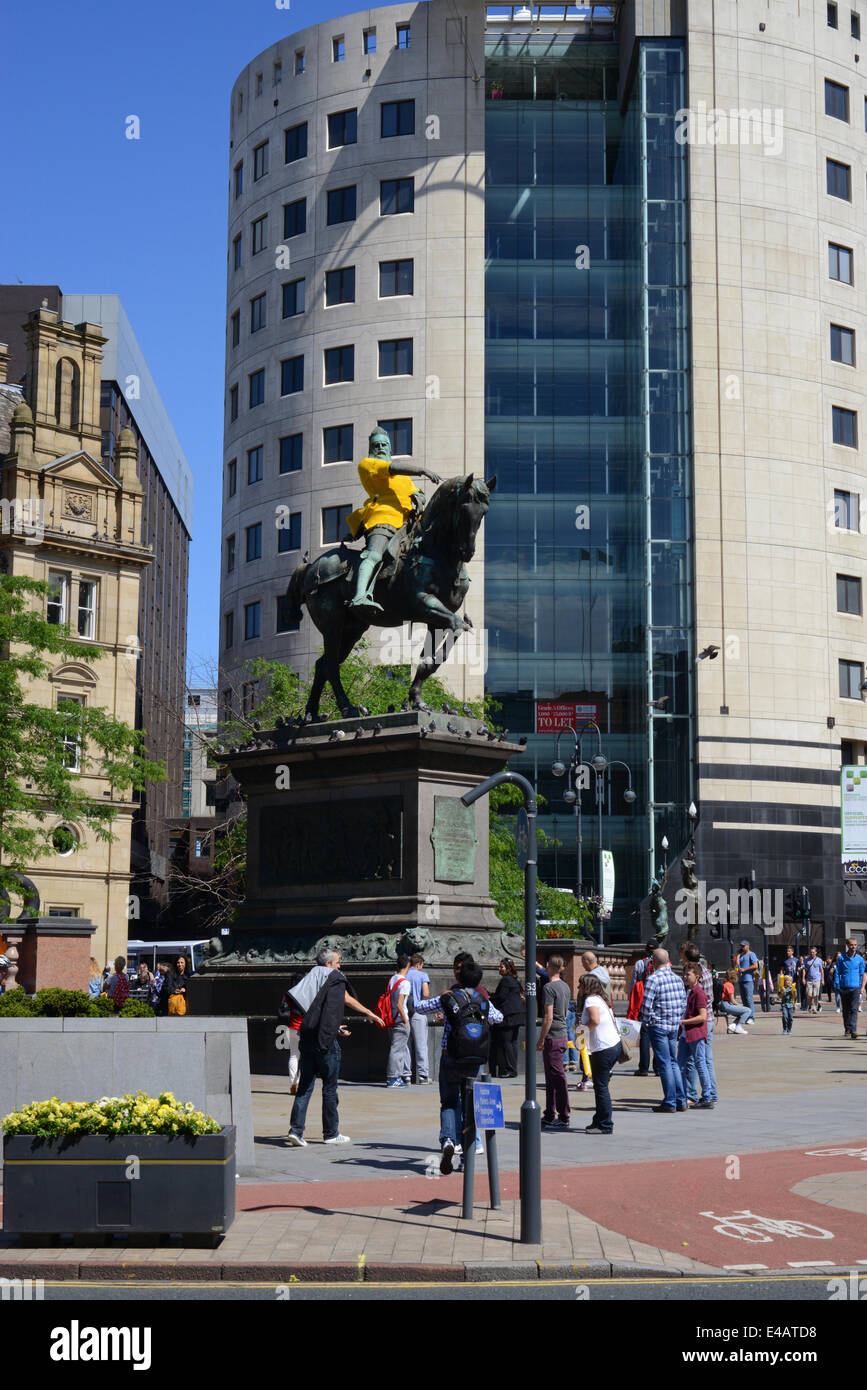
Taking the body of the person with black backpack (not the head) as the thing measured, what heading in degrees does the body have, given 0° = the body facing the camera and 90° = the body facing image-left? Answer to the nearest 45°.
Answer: approximately 180°

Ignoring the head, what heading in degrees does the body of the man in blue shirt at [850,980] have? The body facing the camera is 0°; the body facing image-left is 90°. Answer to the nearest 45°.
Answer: approximately 0°

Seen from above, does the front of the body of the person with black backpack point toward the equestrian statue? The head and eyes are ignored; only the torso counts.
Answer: yes

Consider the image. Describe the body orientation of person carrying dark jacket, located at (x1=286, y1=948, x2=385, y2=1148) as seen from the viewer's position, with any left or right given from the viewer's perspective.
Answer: facing to the right of the viewer

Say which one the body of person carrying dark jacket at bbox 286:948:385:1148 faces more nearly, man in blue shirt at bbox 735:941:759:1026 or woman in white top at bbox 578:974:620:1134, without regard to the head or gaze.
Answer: the woman in white top

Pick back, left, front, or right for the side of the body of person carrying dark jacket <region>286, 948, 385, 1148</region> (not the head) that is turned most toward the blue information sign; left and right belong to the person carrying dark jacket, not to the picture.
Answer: right

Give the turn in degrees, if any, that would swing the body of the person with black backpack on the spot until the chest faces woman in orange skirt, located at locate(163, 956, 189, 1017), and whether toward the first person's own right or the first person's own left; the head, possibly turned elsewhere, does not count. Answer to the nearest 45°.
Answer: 0° — they already face them

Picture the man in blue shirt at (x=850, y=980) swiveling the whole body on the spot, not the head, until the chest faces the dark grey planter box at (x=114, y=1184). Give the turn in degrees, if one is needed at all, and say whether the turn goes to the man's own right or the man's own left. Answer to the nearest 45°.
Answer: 0° — they already face it
